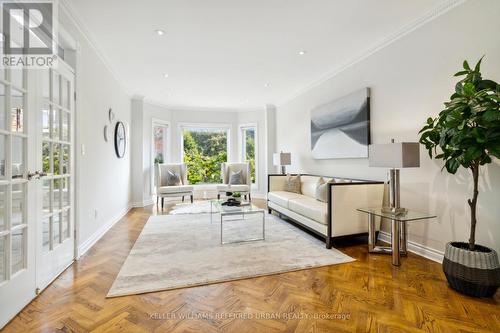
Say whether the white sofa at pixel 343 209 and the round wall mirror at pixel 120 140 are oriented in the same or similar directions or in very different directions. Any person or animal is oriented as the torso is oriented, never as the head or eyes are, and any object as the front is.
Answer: very different directions

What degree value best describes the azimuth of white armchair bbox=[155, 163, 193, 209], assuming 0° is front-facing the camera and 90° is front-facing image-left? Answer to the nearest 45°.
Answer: approximately 315°

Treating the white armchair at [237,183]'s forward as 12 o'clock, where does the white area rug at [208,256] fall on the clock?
The white area rug is roughly at 12 o'clock from the white armchair.

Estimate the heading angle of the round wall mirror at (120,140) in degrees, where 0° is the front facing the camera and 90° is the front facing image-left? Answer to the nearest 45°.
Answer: approximately 270°

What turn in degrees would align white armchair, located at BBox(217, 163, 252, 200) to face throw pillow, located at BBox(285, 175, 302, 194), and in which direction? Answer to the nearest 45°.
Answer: approximately 45° to its left

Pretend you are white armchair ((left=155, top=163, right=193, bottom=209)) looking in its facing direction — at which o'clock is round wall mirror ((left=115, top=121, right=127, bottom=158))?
The round wall mirror is roughly at 3 o'clock from the white armchair.
